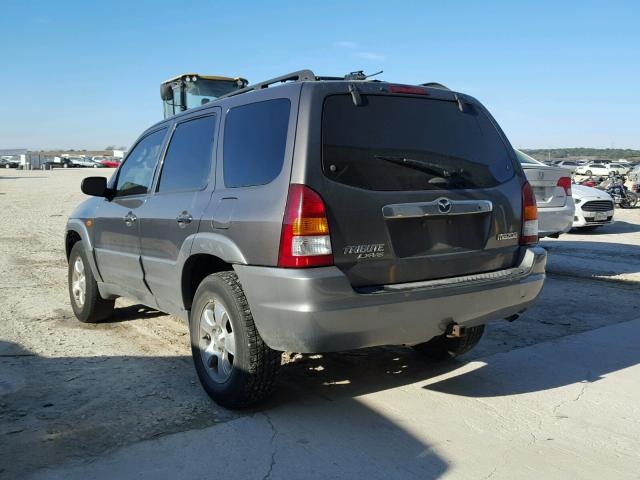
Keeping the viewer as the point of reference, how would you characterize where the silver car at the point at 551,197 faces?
facing away from the viewer and to the left of the viewer

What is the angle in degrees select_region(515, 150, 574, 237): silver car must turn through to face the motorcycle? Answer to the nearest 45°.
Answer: approximately 45° to its right

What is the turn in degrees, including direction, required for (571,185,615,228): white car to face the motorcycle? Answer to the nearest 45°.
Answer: approximately 135° to its left

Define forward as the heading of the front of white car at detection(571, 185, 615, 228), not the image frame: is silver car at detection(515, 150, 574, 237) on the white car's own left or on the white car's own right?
on the white car's own right

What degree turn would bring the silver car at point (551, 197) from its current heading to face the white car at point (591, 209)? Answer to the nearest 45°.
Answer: approximately 45° to its right

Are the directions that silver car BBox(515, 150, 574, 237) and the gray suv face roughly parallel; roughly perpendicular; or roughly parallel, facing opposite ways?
roughly parallel

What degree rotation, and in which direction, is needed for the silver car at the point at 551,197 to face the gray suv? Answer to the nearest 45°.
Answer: approximately 135° to its left

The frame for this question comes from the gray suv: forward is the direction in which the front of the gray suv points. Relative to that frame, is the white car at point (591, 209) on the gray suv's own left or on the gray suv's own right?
on the gray suv's own right

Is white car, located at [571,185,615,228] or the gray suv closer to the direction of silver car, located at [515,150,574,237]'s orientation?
the white car

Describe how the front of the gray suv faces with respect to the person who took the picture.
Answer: facing away from the viewer and to the left of the viewer

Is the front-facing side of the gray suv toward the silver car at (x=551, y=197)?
no

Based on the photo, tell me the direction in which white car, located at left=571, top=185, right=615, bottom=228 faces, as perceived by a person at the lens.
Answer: facing the viewer and to the right of the viewer

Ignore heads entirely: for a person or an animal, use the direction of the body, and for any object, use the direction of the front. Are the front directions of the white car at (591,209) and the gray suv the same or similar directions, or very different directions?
very different directions
